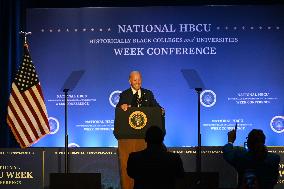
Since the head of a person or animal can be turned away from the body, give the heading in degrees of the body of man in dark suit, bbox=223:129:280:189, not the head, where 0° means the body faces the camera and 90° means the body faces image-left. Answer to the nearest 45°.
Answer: approximately 180°

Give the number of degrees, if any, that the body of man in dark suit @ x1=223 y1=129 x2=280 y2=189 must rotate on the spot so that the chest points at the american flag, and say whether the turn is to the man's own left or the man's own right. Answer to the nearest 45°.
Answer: approximately 45° to the man's own left

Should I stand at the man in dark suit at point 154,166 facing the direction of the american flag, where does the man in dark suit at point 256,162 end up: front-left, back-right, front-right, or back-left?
back-right

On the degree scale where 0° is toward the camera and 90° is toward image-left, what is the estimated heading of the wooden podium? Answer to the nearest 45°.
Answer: approximately 0°

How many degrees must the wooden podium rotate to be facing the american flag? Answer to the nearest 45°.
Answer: approximately 135° to its right

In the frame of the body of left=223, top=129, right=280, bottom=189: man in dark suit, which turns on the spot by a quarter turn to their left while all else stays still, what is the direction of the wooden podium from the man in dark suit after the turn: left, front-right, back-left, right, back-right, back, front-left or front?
front-right

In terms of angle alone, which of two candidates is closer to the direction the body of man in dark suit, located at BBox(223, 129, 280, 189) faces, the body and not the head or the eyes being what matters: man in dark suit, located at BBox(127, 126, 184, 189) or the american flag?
the american flag

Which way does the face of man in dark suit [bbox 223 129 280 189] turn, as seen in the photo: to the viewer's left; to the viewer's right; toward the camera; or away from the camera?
away from the camera

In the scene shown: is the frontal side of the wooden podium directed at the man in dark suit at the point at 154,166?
yes
